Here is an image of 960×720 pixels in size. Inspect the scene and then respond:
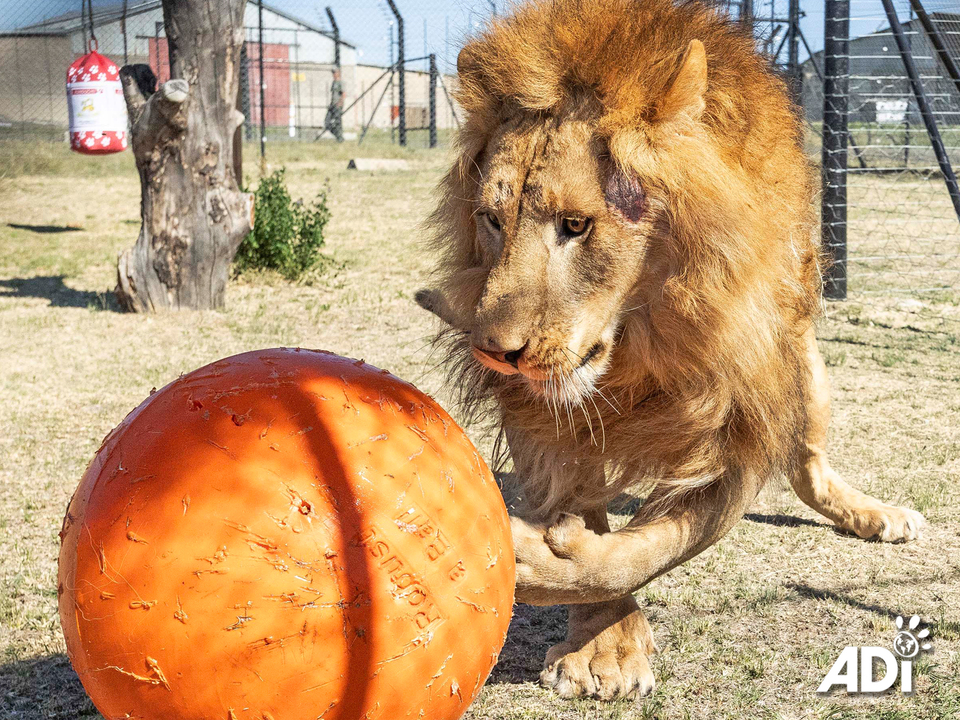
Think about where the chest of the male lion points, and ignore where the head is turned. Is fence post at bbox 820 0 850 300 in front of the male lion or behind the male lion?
behind

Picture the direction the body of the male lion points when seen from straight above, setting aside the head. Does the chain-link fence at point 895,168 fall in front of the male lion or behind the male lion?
behind

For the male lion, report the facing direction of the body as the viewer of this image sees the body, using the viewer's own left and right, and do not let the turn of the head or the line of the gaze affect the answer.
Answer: facing the viewer and to the left of the viewer

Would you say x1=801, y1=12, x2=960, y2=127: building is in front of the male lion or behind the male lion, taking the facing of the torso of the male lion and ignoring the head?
behind

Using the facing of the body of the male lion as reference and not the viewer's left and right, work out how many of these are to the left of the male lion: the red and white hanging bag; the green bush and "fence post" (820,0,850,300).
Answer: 0

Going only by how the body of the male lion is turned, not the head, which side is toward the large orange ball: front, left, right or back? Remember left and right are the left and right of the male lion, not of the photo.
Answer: front

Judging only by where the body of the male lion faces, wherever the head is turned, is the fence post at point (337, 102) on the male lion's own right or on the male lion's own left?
on the male lion's own right

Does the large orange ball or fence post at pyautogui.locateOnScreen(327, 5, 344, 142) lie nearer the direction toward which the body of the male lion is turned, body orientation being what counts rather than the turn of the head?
the large orange ball

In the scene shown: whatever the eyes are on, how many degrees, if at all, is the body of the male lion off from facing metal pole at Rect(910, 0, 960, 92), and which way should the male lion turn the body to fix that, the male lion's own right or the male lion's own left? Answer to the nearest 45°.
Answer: approximately 135° to the male lion's own right

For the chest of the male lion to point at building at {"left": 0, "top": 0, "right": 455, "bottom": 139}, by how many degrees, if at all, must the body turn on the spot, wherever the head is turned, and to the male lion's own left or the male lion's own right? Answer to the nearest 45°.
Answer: approximately 90° to the male lion's own right

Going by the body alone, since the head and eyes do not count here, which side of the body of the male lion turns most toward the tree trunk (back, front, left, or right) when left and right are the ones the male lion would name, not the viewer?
right
